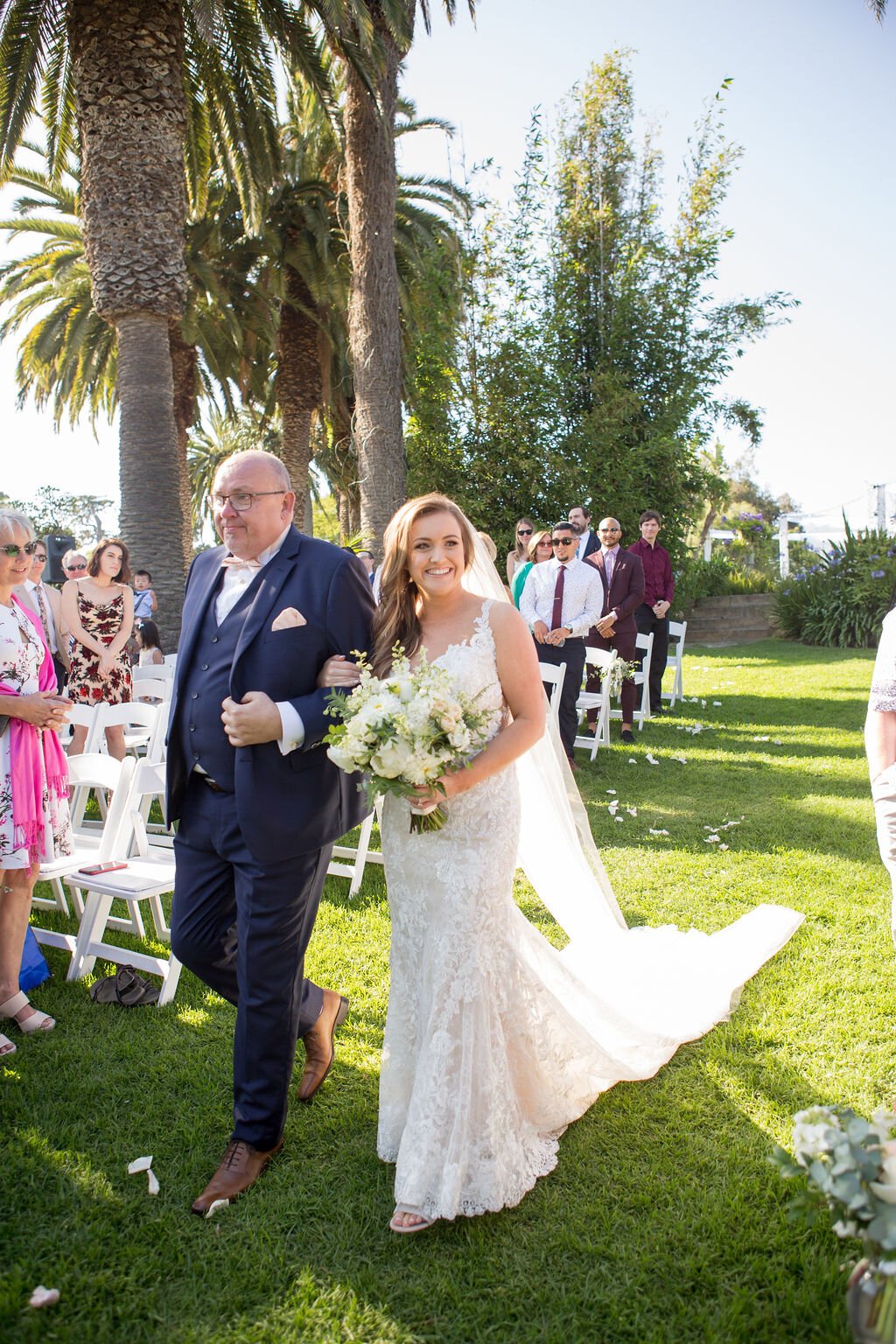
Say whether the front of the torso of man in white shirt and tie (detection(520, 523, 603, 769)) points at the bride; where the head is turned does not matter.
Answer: yes

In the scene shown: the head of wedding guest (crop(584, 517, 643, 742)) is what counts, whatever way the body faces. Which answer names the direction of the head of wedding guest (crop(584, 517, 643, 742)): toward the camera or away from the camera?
toward the camera

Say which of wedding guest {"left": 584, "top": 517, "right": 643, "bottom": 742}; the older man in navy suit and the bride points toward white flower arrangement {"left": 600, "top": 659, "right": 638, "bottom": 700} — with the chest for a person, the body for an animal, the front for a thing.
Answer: the wedding guest

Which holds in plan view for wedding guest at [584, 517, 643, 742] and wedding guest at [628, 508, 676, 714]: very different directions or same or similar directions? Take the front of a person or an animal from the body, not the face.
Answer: same or similar directions

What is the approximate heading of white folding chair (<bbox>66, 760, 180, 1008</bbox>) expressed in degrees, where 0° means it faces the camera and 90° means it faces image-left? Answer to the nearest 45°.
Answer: approximately 45°

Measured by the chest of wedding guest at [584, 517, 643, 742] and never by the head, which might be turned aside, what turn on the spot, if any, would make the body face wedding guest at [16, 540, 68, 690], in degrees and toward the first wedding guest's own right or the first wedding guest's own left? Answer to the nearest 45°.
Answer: approximately 45° to the first wedding guest's own right

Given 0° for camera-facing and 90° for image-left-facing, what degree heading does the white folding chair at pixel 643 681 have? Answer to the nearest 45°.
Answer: approximately 45°

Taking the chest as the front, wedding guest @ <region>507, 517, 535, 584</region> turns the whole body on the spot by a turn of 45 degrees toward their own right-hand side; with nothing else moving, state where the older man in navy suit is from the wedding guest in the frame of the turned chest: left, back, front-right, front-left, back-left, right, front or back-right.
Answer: front-left

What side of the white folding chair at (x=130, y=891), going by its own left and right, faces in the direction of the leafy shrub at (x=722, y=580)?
back

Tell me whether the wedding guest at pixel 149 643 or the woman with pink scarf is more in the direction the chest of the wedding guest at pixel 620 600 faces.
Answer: the woman with pink scarf

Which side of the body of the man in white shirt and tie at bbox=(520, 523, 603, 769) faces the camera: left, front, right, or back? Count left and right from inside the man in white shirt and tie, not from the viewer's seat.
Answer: front

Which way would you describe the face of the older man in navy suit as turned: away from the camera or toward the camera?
toward the camera

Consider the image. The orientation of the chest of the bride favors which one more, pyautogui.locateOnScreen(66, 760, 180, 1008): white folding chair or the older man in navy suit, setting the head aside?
the older man in navy suit

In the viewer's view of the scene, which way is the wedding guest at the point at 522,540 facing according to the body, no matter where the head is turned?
toward the camera

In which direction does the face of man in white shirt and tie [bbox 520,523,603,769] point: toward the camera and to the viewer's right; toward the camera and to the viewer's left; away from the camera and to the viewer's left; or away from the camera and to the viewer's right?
toward the camera and to the viewer's left
